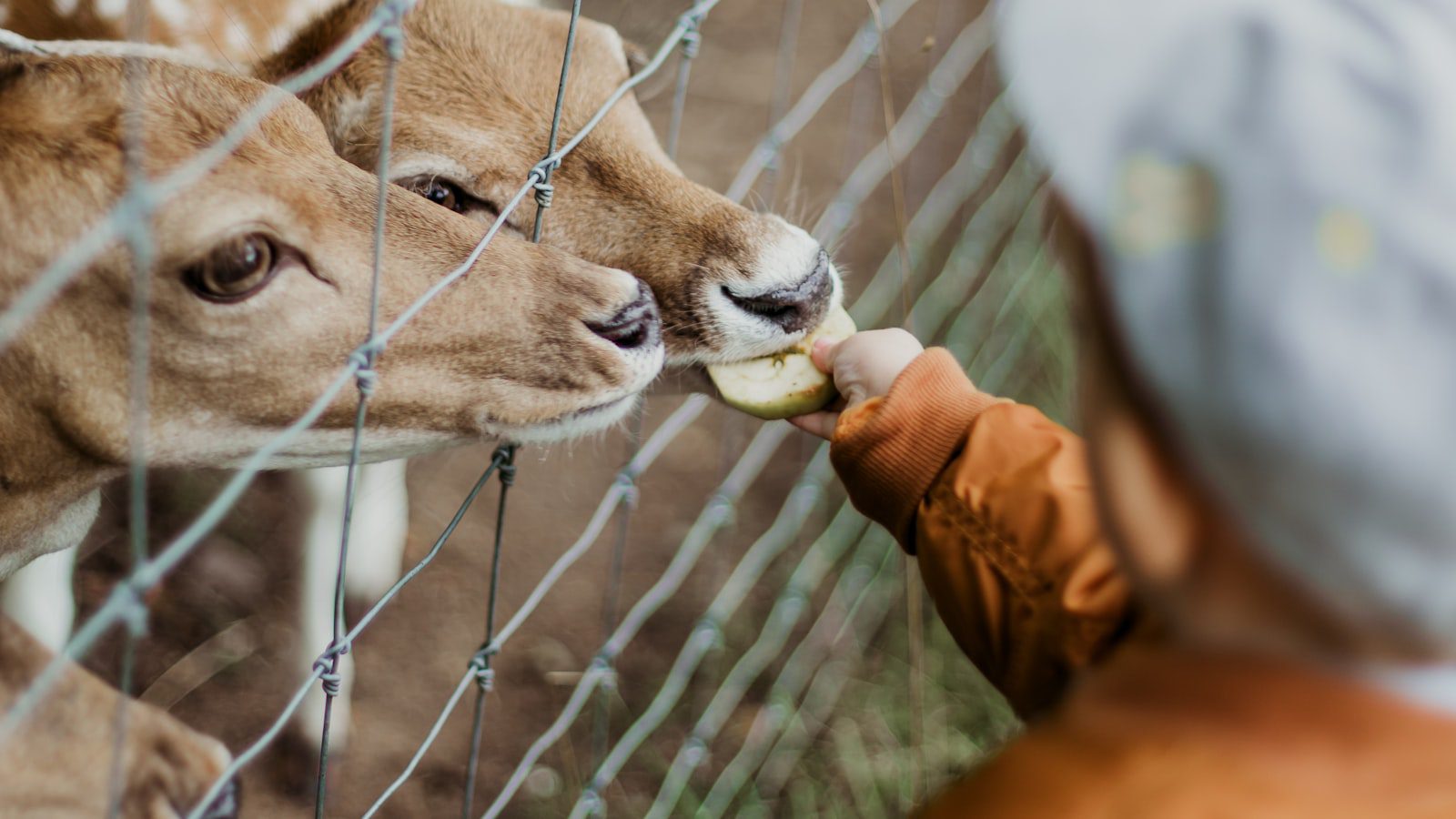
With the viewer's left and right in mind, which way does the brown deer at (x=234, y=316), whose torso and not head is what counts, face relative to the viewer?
facing to the right of the viewer
